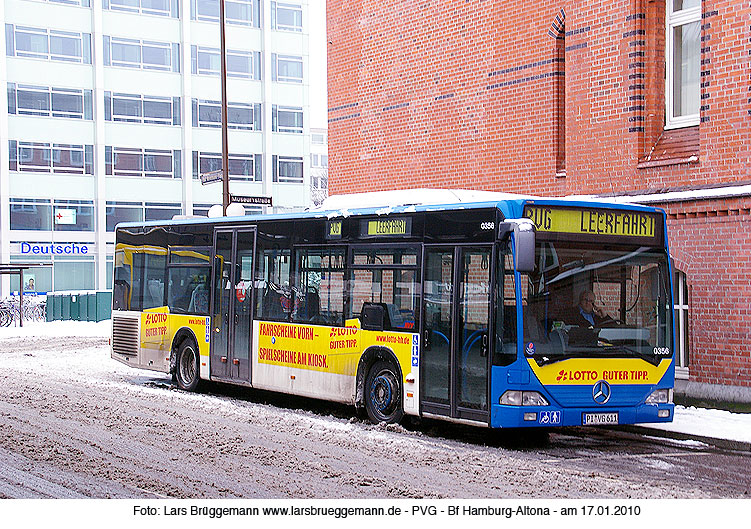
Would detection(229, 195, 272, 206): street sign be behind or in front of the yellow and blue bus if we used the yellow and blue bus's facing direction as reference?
behind

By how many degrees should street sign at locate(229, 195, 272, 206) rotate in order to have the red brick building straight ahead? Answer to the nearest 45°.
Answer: approximately 45° to its left

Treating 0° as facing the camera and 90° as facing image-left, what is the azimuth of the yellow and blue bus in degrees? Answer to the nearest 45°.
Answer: approximately 315°

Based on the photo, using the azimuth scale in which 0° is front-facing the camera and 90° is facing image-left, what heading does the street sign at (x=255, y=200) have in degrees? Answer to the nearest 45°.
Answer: approximately 0°
